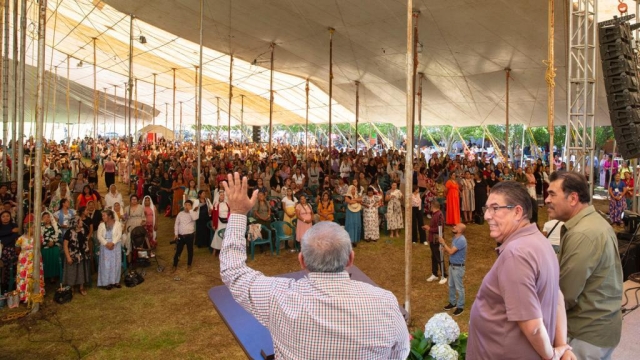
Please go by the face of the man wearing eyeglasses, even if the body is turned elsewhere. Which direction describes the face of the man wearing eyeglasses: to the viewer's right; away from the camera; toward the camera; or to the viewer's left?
to the viewer's left

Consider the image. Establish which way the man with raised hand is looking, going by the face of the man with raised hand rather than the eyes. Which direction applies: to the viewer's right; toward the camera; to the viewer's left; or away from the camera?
away from the camera

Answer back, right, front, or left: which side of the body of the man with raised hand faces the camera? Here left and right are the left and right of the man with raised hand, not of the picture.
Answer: back

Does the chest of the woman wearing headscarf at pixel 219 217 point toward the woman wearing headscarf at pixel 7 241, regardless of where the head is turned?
no

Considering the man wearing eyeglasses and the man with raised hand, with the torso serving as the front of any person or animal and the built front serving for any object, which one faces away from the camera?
the man with raised hand

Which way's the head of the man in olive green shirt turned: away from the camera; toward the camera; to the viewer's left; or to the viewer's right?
to the viewer's left

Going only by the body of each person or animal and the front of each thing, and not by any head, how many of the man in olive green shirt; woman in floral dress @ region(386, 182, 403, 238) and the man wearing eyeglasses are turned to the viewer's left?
2

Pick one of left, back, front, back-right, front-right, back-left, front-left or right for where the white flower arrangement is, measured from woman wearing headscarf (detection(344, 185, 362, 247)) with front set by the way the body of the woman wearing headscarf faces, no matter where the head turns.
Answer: front

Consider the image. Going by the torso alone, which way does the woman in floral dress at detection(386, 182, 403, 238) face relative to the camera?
toward the camera

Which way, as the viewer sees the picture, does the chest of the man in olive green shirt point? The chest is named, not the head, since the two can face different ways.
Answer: to the viewer's left

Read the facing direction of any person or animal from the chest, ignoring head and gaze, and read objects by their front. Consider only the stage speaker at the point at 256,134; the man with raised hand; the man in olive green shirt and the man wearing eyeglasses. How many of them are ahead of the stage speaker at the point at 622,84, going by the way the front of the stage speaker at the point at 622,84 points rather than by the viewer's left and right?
1

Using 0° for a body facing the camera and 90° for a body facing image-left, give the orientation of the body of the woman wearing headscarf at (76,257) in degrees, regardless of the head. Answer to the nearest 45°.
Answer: approximately 315°

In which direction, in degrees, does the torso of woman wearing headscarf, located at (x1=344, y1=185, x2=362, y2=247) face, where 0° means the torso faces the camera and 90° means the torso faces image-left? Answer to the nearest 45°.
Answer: approximately 0°

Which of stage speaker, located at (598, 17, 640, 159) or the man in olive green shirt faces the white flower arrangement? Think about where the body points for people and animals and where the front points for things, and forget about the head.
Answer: the man in olive green shirt

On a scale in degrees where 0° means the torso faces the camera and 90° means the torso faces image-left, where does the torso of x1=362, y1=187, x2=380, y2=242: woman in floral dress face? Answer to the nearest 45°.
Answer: approximately 0°

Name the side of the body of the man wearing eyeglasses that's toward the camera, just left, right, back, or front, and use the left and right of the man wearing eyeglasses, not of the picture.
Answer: left
